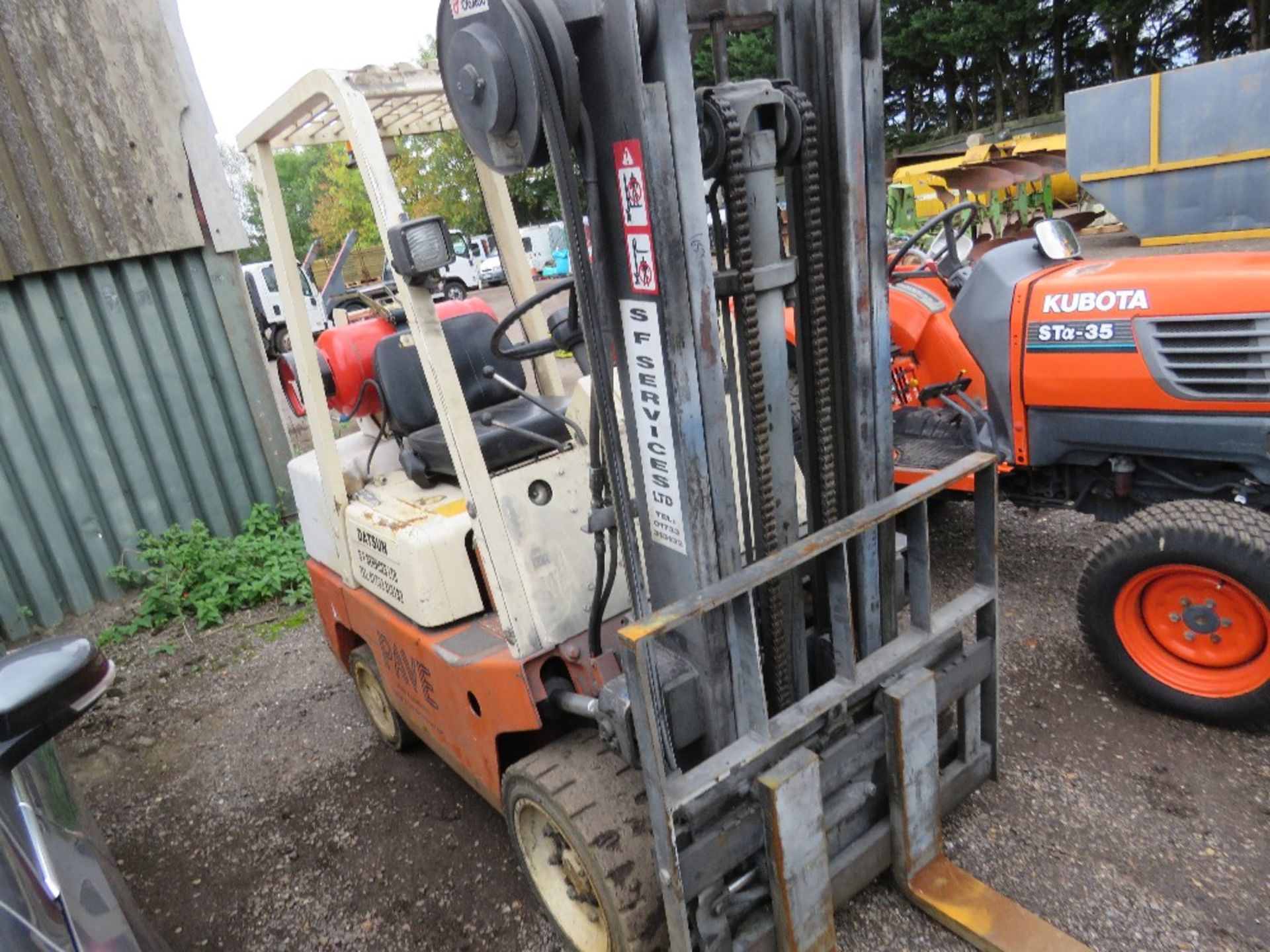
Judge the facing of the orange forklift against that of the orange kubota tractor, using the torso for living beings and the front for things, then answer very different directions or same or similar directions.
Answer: same or similar directions

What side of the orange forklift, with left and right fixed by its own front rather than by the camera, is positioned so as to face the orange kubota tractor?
left

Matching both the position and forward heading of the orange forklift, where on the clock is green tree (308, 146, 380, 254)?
The green tree is roughly at 7 o'clock from the orange forklift.

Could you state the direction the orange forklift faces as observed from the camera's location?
facing the viewer and to the right of the viewer

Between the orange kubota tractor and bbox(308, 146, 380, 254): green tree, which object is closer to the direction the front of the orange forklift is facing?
the orange kubota tractor

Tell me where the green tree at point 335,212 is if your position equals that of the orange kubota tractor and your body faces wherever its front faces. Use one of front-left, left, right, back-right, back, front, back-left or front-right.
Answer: back-left

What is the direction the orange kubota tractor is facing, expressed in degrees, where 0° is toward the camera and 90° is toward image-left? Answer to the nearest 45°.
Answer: approximately 270°

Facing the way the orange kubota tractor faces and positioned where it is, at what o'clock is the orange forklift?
The orange forklift is roughly at 4 o'clock from the orange kubota tractor.
